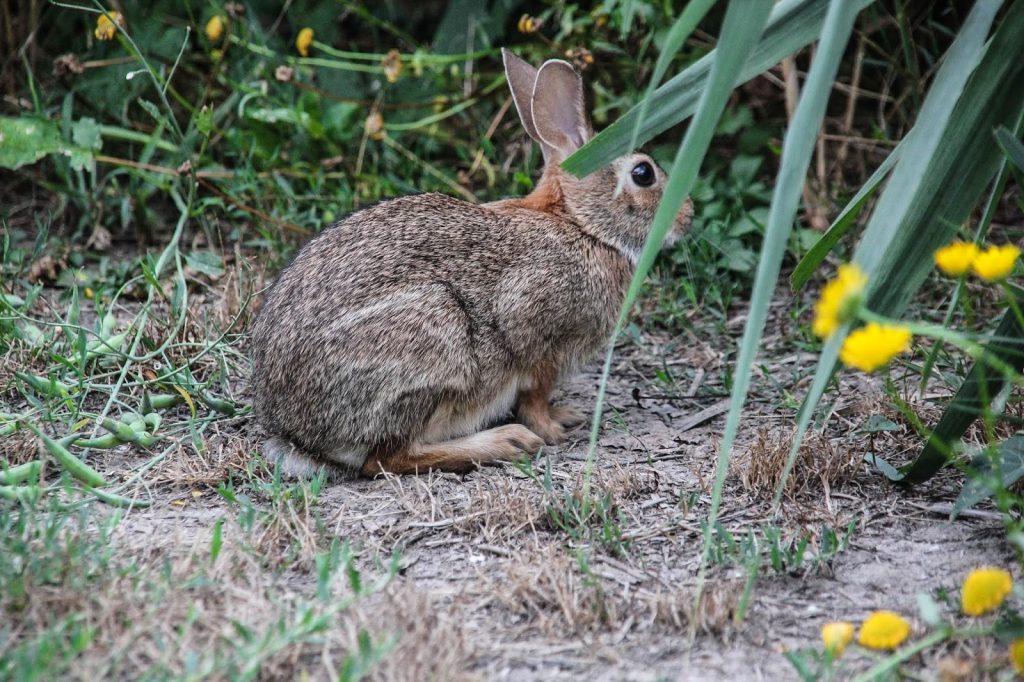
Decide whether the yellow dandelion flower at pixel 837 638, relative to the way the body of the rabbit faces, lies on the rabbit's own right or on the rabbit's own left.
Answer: on the rabbit's own right

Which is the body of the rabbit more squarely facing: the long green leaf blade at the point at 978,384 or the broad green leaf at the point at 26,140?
the long green leaf blade

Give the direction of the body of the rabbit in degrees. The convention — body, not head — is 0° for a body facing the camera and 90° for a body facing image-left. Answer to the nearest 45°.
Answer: approximately 270°

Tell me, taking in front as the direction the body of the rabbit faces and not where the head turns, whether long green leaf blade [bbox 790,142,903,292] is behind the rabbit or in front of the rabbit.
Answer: in front

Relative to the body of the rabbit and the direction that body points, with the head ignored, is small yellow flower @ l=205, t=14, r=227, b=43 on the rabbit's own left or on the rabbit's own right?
on the rabbit's own left

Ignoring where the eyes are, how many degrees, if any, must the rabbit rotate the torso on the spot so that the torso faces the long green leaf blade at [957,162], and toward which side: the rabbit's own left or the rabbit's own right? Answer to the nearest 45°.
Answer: approximately 45° to the rabbit's own right

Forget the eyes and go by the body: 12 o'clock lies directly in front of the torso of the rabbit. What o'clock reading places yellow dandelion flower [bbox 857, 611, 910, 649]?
The yellow dandelion flower is roughly at 2 o'clock from the rabbit.
